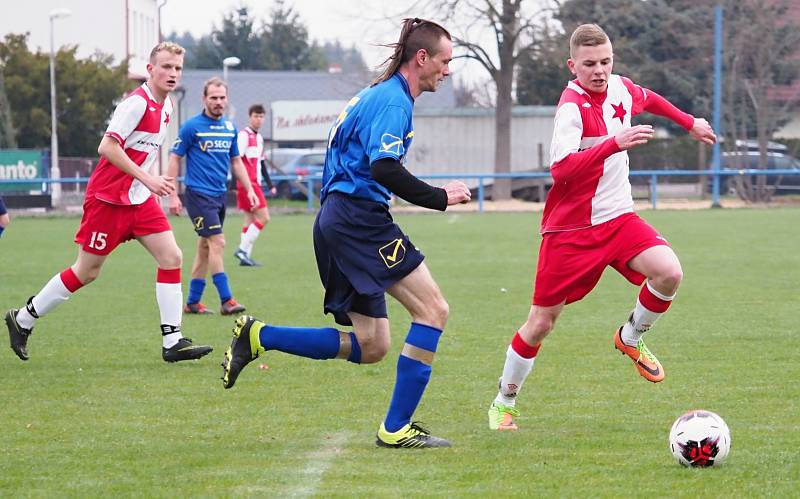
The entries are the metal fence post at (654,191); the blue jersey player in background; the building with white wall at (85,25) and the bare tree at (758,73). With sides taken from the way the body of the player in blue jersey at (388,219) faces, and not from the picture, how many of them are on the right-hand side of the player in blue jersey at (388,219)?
0

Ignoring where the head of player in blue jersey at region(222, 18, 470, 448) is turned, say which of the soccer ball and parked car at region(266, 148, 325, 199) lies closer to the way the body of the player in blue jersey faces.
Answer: the soccer ball

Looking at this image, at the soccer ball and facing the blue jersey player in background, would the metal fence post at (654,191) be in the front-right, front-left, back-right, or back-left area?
front-right

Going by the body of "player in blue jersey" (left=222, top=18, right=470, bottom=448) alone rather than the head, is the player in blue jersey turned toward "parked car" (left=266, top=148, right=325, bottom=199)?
no

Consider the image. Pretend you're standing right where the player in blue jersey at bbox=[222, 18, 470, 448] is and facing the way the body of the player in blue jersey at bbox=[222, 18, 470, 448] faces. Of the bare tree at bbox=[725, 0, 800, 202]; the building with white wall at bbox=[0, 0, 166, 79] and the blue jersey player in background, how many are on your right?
0

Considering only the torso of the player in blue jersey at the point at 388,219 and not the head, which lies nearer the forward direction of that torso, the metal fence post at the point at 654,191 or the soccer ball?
the soccer ball

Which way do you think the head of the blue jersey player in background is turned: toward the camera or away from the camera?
toward the camera

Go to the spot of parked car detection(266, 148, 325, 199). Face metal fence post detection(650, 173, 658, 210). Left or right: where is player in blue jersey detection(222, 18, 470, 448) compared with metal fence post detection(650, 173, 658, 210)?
right

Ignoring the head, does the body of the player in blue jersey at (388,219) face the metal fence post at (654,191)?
no

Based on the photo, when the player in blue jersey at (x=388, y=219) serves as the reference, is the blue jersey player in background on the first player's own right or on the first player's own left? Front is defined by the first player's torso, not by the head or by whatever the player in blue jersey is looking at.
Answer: on the first player's own left

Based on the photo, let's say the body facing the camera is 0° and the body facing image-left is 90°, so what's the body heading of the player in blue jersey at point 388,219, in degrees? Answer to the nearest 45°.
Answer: approximately 270°

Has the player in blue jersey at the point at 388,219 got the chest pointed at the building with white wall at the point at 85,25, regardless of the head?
no

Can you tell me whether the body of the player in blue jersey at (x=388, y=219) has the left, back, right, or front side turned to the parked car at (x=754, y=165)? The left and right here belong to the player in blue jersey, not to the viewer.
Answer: left

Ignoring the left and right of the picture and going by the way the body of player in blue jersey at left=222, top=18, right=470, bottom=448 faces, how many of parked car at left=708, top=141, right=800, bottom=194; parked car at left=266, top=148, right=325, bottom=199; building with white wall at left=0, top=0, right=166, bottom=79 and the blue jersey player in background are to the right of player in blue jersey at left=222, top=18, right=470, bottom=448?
0

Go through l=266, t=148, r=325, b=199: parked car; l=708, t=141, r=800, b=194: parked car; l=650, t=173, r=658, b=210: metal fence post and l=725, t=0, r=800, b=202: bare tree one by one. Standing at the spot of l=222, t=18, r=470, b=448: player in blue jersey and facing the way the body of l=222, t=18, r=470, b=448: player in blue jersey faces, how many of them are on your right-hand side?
0

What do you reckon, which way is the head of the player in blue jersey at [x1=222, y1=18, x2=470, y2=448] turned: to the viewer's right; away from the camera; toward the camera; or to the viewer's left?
to the viewer's right

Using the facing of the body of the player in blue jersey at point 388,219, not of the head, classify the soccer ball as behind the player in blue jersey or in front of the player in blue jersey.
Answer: in front

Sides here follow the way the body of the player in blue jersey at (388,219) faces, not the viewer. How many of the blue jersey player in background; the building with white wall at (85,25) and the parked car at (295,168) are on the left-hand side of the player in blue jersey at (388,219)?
3
